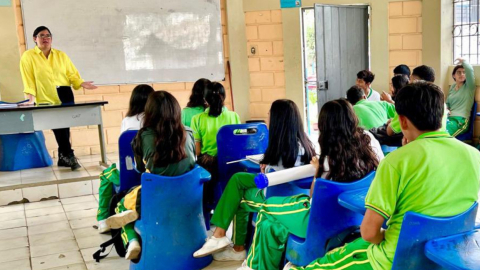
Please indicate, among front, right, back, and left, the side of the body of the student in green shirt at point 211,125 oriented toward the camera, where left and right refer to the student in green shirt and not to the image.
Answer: back

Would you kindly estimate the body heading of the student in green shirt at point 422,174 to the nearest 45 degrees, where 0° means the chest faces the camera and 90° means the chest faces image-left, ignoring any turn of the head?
approximately 135°

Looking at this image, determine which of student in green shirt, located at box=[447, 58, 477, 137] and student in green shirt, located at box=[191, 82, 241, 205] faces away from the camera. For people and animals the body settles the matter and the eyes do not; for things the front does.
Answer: student in green shirt, located at box=[191, 82, 241, 205]

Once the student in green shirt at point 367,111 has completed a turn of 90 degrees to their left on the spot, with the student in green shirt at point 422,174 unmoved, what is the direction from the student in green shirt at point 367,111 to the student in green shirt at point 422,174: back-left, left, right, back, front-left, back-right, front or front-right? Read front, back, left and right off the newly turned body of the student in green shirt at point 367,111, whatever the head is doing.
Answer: front-left

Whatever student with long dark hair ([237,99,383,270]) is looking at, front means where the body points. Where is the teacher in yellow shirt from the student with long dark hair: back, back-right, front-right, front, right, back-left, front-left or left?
front

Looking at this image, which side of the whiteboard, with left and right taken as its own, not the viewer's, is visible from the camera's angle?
front

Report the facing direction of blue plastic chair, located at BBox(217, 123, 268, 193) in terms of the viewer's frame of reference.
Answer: facing away from the viewer

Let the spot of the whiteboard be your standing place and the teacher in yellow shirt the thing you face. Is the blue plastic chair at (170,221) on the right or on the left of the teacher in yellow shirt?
left

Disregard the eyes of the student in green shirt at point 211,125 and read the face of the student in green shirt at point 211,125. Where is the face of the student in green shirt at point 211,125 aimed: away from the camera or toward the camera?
away from the camera

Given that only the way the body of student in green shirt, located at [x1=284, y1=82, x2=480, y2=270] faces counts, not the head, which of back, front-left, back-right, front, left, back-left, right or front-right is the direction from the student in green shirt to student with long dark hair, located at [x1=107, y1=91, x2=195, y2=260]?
front

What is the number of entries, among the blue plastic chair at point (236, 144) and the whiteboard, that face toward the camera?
1

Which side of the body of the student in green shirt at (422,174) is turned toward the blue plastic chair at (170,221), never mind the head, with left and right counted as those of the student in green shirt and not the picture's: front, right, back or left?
front

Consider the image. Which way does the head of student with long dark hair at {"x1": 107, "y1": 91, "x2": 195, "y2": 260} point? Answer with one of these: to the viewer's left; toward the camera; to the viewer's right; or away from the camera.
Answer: away from the camera

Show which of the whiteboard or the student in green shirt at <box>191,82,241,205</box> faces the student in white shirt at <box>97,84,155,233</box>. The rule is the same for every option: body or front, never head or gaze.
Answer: the whiteboard

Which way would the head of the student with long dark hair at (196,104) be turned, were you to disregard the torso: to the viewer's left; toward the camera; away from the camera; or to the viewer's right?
away from the camera

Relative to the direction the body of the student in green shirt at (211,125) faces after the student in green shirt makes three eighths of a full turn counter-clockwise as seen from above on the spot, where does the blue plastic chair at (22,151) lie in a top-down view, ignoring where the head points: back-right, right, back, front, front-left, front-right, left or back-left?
right

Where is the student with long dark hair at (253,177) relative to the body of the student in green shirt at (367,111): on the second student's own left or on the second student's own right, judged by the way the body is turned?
on the second student's own left
